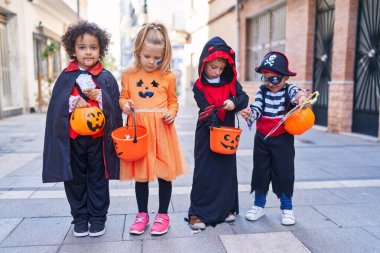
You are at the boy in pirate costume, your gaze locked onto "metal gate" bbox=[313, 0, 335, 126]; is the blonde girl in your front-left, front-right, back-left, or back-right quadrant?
back-left

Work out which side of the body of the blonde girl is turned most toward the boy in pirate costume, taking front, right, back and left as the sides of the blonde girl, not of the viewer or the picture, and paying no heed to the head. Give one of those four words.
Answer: left

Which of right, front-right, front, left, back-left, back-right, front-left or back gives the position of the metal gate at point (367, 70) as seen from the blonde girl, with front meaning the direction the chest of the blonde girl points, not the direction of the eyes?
back-left

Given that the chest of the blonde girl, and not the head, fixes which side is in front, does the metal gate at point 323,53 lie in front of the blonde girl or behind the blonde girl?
behind

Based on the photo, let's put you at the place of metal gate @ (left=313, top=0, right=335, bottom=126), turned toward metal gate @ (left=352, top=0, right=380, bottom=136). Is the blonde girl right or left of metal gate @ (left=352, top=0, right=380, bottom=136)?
right
